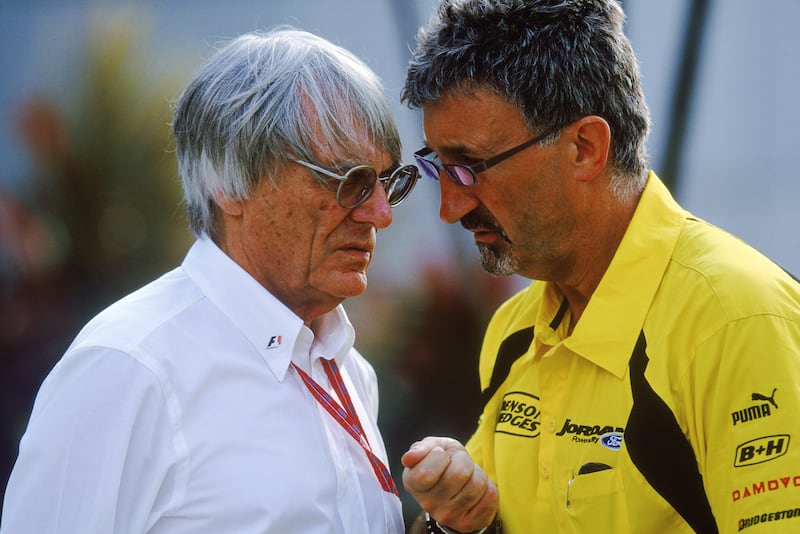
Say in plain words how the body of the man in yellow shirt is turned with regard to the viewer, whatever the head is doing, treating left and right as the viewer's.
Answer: facing the viewer and to the left of the viewer

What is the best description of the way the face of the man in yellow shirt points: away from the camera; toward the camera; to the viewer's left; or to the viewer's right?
to the viewer's left
